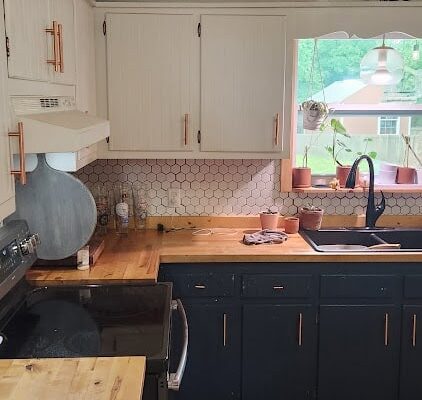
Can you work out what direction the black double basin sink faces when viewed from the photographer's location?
facing the viewer

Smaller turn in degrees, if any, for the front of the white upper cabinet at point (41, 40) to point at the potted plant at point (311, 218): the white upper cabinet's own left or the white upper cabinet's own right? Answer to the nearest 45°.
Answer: approximately 90° to the white upper cabinet's own left

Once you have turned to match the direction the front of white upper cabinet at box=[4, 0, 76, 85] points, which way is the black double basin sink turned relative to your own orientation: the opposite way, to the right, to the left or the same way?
to the right

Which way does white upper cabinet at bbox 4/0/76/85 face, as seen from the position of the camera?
facing the viewer and to the right of the viewer

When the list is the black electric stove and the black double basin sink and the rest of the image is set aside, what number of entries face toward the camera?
1

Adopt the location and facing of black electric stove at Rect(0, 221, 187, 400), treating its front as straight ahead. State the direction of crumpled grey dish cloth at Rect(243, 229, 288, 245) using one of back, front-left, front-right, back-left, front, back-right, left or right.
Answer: front-left
